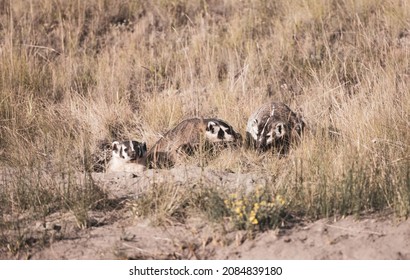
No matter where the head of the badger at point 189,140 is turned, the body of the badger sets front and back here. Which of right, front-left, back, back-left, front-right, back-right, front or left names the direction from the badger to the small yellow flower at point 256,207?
right

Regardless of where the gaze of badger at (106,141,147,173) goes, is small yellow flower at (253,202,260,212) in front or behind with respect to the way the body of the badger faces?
in front

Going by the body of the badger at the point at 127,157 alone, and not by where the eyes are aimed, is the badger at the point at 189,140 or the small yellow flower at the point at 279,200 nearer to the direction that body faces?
the small yellow flower

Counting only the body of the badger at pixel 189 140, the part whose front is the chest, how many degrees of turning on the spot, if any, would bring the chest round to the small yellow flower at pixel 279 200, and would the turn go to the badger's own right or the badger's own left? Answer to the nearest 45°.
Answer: approximately 90° to the badger's own right

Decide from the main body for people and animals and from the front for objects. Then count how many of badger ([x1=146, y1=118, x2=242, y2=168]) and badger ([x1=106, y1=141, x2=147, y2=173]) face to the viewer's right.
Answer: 1

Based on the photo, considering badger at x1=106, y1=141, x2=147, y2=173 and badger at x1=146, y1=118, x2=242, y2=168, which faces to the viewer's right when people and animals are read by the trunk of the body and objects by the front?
badger at x1=146, y1=118, x2=242, y2=168

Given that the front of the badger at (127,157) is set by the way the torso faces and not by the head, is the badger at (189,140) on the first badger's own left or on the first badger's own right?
on the first badger's own left

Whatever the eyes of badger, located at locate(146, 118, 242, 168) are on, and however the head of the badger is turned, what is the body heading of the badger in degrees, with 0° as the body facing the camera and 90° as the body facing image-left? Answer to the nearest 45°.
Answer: approximately 270°

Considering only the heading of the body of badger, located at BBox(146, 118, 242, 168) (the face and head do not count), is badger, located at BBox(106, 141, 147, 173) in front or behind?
behind

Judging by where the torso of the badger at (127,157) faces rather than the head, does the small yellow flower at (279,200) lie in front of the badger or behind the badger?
in front

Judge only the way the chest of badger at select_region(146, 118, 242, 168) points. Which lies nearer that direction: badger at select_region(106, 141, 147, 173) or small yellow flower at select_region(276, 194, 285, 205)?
the small yellow flower

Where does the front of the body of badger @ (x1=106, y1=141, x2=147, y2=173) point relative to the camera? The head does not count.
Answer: toward the camera

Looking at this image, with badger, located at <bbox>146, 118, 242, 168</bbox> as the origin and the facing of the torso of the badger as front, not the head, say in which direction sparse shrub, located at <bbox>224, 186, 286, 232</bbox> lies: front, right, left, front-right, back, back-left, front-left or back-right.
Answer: right

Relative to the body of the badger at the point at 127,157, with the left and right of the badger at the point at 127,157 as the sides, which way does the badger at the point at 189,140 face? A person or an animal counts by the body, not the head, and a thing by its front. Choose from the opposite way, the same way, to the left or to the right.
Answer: to the left
